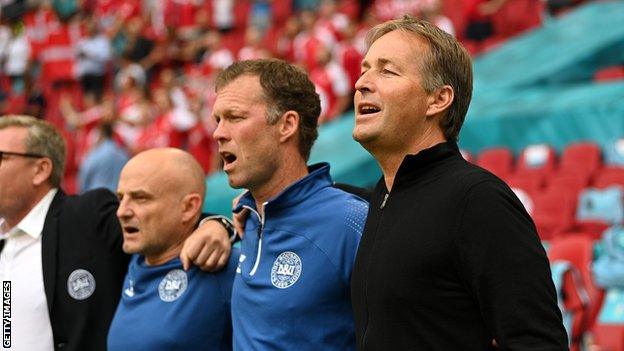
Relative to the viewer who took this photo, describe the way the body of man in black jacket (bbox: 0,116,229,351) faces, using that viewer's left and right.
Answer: facing the viewer and to the left of the viewer

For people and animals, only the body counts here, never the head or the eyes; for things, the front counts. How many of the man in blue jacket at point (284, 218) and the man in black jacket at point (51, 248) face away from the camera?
0

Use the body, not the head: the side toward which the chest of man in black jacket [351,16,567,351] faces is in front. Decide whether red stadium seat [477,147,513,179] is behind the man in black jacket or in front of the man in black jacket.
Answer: behind

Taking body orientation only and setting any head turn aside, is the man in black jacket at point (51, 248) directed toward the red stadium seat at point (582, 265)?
no

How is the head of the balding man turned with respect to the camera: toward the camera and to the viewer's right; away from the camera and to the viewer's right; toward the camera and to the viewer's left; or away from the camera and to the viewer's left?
toward the camera and to the viewer's left

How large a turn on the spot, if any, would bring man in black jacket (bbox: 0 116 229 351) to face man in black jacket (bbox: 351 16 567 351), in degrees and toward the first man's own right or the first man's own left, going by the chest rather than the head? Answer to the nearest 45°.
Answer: approximately 90° to the first man's own left

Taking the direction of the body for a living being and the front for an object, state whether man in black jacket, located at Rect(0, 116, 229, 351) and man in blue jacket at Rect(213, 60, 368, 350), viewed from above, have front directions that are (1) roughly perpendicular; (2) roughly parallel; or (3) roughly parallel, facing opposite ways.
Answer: roughly parallel

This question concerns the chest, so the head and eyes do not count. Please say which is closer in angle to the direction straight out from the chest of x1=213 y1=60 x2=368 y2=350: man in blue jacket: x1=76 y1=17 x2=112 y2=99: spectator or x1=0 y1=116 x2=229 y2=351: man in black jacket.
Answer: the man in black jacket

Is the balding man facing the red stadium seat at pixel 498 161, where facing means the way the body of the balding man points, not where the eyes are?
no

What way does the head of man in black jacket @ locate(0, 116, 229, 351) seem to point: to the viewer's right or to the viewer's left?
to the viewer's left

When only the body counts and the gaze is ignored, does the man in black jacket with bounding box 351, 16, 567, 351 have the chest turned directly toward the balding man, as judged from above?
no

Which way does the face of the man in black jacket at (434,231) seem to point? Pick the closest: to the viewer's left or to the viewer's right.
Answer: to the viewer's left

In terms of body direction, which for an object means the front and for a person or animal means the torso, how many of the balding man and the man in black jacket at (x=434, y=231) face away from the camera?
0

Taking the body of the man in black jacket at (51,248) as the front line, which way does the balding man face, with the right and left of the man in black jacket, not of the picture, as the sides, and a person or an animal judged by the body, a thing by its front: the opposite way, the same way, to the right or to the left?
the same way

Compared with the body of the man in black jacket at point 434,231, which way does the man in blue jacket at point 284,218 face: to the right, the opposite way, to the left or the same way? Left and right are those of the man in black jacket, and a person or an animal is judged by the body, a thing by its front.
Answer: the same way

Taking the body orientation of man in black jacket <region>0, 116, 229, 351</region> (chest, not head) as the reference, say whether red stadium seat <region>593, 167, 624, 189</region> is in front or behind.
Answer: behind
